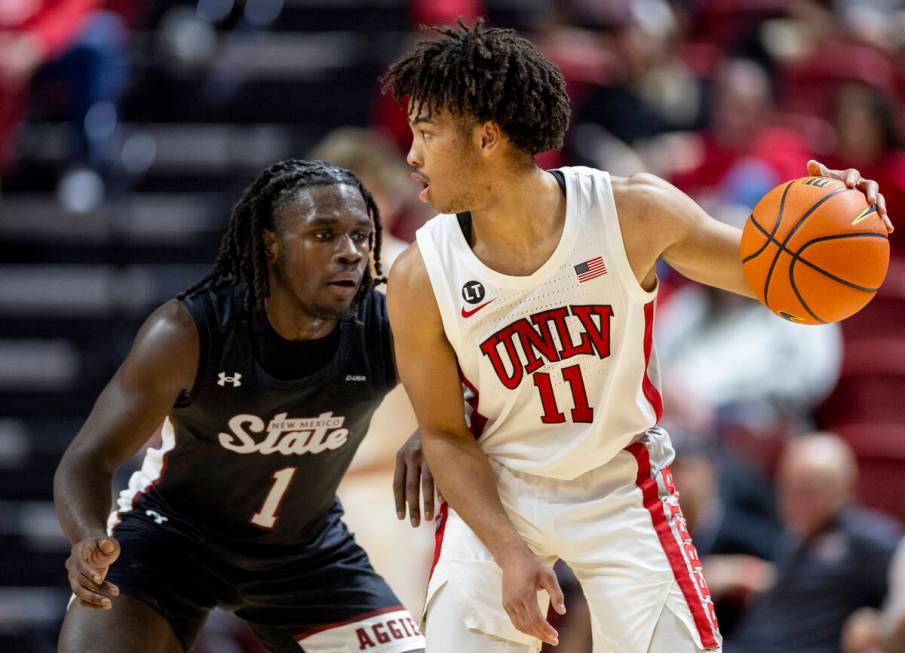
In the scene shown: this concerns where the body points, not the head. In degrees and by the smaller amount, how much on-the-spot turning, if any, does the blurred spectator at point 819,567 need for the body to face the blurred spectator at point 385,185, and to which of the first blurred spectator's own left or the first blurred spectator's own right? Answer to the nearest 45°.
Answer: approximately 45° to the first blurred spectator's own right

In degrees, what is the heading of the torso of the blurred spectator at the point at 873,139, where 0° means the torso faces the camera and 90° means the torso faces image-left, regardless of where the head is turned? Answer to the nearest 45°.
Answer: approximately 45°

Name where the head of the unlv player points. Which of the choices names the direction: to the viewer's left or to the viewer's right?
to the viewer's left

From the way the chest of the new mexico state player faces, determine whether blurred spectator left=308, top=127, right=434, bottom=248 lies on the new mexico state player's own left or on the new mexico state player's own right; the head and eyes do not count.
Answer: on the new mexico state player's own left

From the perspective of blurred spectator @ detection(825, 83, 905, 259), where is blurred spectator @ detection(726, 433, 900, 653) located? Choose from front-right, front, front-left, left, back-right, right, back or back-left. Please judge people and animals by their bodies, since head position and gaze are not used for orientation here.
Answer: front-left

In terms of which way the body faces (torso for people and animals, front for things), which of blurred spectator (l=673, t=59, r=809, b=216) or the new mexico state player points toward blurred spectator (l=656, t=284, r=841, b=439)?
blurred spectator (l=673, t=59, r=809, b=216)

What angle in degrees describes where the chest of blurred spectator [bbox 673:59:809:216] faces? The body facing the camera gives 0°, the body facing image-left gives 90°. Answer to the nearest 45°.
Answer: approximately 0°

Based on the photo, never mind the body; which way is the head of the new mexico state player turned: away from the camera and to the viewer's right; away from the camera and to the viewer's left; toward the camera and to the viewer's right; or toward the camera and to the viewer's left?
toward the camera and to the viewer's right

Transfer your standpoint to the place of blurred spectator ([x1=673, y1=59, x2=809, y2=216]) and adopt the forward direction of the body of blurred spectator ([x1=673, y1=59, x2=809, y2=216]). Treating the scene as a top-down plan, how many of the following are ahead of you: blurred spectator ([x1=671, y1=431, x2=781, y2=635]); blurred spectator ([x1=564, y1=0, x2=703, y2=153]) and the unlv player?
2

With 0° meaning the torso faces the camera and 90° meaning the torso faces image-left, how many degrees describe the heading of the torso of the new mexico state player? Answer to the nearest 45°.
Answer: approximately 315°

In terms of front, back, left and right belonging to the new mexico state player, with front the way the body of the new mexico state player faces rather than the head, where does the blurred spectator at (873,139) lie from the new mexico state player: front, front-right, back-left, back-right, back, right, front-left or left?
left
